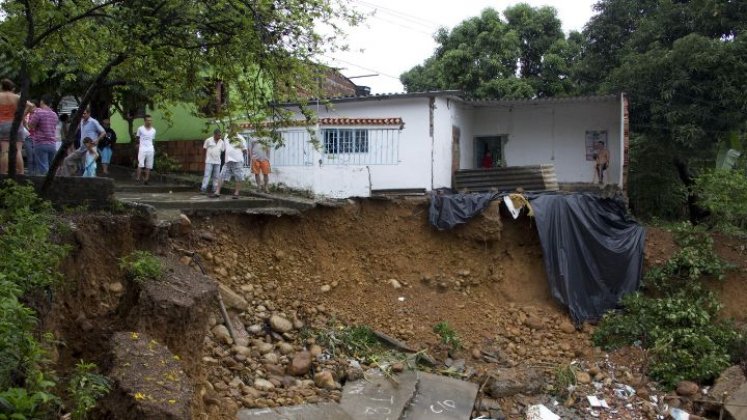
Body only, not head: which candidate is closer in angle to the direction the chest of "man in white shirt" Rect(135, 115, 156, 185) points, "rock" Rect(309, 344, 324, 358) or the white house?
the rock

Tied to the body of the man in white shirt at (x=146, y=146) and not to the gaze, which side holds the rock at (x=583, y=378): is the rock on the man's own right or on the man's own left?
on the man's own left

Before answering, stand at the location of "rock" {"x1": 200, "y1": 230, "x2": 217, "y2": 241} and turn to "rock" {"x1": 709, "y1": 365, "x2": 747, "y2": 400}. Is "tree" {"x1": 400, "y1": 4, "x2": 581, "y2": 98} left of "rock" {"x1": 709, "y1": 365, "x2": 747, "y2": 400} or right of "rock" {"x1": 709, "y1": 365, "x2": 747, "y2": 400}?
left

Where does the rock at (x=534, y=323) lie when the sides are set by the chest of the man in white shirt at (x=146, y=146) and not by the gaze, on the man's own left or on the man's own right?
on the man's own left

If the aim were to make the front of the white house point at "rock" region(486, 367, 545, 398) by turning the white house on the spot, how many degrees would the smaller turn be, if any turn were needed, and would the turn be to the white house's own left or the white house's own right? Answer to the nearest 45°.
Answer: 0° — it already faces it

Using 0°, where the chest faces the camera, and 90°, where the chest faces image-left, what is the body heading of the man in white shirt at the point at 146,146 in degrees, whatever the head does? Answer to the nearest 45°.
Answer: approximately 0°

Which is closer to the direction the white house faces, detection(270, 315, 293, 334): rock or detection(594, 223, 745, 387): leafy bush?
the rock

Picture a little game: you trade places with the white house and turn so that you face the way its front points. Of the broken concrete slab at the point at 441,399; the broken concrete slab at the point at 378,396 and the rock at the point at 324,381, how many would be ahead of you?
3

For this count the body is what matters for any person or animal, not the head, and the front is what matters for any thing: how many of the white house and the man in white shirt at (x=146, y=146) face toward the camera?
2
